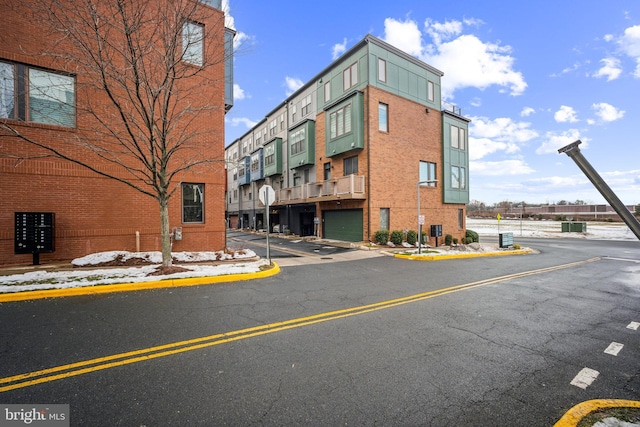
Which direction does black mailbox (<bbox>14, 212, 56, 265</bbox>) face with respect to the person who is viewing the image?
facing the viewer

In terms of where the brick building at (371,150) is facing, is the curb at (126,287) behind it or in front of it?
in front

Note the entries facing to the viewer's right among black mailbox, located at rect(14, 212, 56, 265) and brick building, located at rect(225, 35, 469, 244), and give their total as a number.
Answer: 0

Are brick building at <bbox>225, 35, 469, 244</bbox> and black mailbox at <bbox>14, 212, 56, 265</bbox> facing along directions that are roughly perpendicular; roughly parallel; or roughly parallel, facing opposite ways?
roughly perpendicular

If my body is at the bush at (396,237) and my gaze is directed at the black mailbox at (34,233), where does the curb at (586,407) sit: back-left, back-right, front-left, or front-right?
front-left

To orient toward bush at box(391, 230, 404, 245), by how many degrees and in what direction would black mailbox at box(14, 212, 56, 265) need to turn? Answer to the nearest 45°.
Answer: approximately 90° to its left

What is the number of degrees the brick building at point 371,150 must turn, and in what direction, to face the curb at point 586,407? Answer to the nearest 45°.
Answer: approximately 45° to its left

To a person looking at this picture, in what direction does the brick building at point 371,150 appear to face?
facing the viewer and to the left of the viewer

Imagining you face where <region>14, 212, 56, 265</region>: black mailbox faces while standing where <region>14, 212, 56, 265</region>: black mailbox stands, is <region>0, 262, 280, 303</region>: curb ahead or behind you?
ahead

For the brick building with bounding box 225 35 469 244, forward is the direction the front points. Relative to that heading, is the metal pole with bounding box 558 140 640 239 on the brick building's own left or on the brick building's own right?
on the brick building's own left
